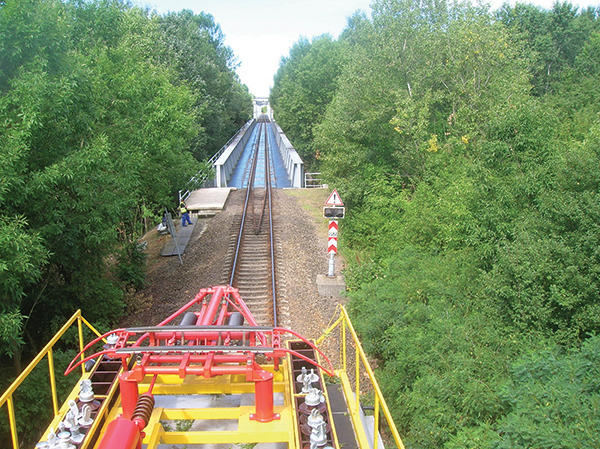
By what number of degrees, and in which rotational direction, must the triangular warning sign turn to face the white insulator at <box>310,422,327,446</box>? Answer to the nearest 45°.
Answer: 0° — it already faces it

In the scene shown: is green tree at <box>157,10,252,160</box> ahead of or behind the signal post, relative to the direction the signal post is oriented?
behind

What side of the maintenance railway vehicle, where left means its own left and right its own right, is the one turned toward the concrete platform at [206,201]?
front

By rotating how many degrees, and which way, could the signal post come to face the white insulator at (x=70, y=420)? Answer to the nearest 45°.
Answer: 0° — it already faces it

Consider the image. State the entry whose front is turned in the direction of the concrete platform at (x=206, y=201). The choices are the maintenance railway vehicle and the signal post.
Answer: the maintenance railway vehicle

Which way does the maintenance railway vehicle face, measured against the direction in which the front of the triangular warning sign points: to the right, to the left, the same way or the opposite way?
the opposite way

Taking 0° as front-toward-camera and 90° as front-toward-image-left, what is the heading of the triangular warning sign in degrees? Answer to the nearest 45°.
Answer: approximately 0°

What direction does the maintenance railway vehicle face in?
away from the camera

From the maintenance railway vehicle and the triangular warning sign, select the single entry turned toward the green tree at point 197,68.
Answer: the maintenance railway vehicle

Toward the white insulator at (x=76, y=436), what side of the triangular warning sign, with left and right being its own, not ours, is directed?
front

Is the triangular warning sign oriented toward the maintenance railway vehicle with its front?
yes

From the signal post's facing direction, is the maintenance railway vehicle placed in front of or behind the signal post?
in front

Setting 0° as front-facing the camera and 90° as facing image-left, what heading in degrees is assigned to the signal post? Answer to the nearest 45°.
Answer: approximately 0°
